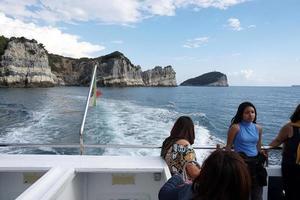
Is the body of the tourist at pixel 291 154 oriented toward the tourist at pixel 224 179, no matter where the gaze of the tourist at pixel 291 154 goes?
no

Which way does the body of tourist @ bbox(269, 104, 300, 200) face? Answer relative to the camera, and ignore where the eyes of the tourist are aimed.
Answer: away from the camera

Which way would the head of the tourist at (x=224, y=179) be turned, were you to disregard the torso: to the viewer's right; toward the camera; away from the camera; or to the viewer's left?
away from the camera

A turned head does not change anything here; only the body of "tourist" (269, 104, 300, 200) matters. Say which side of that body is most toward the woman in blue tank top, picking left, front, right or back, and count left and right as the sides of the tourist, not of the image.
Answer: left

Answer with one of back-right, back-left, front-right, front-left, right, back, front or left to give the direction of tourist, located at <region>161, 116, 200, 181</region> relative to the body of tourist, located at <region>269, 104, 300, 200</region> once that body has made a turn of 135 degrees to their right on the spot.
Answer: right

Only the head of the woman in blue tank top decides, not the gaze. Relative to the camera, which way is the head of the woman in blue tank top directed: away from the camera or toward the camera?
toward the camera

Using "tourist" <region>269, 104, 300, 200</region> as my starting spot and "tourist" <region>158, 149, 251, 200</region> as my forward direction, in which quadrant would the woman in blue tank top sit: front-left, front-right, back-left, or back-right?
front-right
